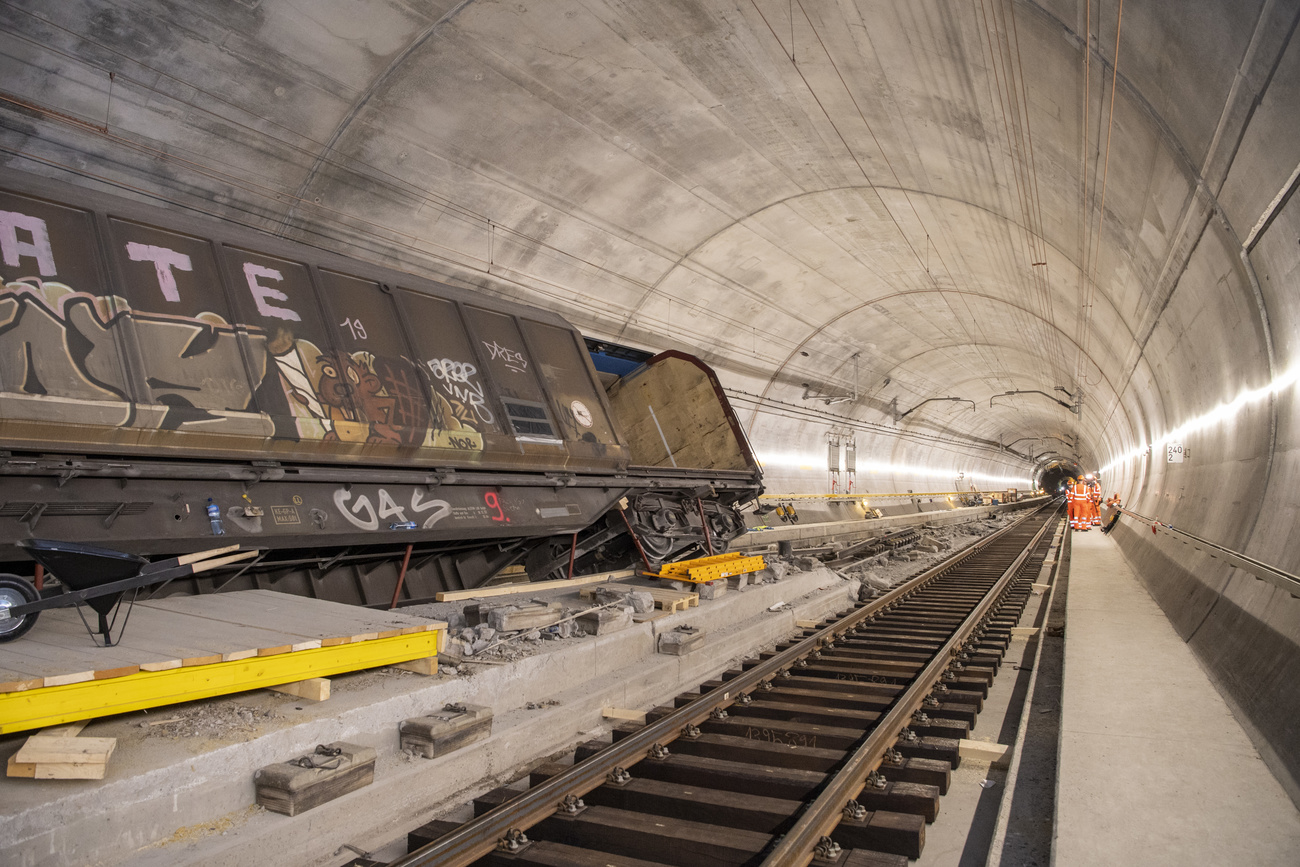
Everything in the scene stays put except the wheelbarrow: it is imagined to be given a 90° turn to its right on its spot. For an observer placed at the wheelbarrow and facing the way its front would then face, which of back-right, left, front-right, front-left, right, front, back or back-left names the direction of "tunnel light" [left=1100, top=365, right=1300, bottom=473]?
right

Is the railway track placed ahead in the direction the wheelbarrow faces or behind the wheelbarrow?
behind

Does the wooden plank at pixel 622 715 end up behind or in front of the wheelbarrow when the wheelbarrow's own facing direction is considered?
behind

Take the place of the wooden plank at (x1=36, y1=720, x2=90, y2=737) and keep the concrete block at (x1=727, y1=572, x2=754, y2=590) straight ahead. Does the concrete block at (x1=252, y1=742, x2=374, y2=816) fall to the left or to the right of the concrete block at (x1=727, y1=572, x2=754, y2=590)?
right

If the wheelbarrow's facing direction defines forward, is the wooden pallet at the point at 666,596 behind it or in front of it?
behind

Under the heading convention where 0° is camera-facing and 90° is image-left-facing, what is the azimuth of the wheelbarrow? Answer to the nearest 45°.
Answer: approximately 90°
